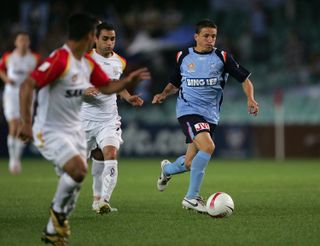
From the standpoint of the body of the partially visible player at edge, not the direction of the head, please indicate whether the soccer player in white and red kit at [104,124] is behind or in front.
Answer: in front

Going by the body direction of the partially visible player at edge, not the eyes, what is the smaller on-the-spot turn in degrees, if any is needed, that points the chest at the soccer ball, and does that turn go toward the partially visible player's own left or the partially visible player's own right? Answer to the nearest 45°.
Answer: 0° — they already face it
